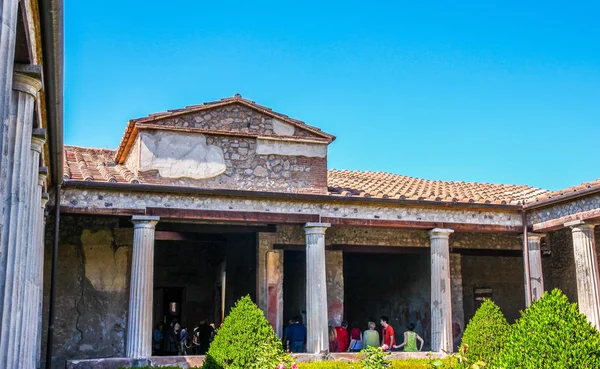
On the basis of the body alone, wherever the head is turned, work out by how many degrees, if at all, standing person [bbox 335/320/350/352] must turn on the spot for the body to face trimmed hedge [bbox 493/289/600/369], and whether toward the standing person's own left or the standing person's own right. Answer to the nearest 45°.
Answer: approximately 180°

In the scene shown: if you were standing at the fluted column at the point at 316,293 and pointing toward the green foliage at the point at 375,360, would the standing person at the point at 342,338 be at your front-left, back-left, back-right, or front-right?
back-left

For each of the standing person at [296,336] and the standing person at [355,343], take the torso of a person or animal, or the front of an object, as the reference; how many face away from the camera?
2

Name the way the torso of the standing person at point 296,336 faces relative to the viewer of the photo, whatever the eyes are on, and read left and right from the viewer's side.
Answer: facing away from the viewer

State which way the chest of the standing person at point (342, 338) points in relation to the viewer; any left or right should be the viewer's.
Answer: facing away from the viewer

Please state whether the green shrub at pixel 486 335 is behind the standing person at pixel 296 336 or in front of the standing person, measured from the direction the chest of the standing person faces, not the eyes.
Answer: behind

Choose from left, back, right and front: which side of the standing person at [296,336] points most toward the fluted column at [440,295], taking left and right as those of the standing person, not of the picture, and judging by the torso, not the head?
right

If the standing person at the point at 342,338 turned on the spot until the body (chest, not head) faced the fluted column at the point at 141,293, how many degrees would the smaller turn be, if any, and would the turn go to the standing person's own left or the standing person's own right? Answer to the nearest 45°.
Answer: approximately 135° to the standing person's own left

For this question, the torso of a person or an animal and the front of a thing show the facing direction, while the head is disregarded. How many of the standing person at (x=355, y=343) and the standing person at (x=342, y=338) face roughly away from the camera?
2

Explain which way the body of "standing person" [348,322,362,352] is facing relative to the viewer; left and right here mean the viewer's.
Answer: facing away from the viewer
